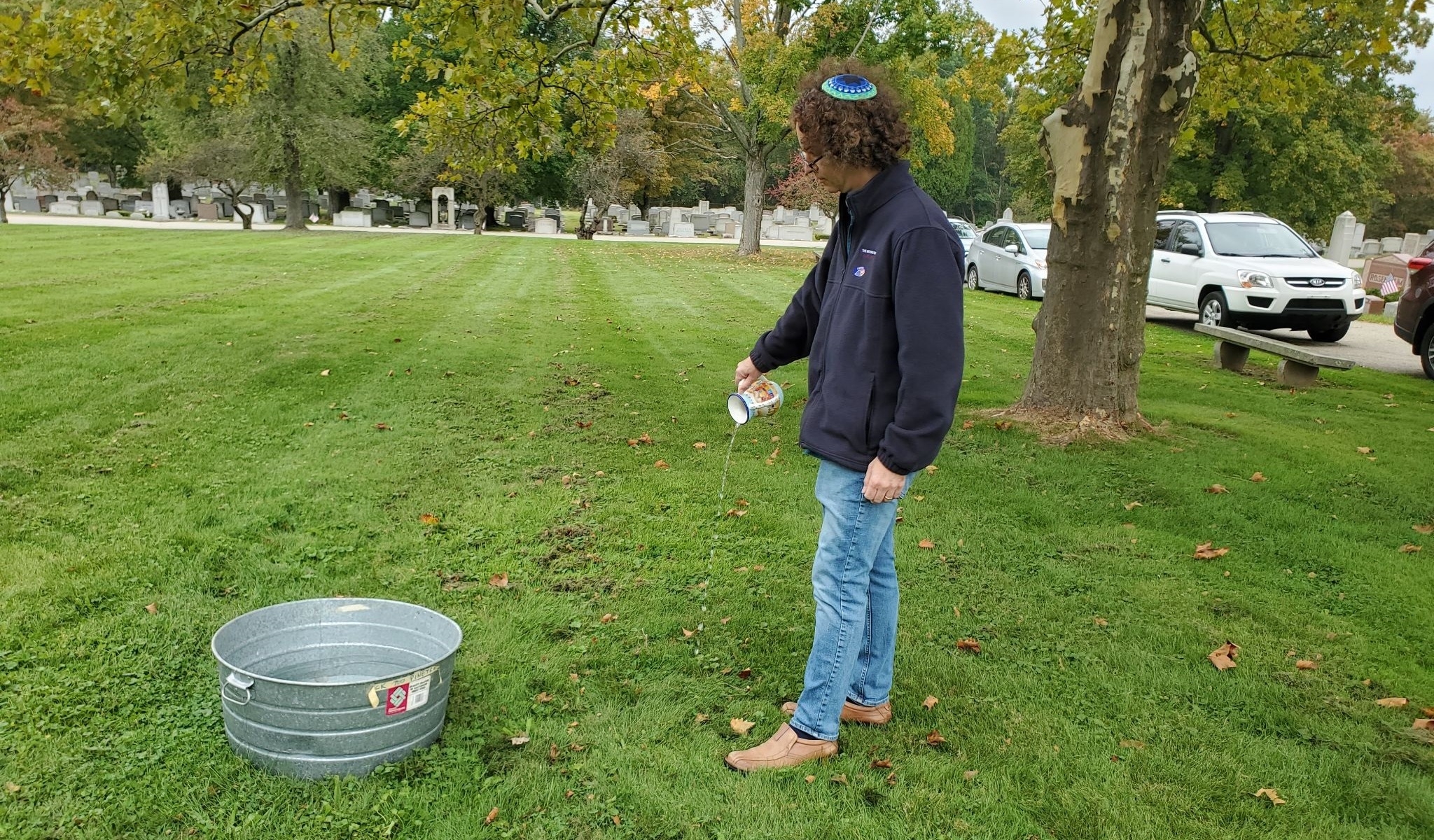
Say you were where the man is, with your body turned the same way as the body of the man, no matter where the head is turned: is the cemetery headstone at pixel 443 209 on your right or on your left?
on your right

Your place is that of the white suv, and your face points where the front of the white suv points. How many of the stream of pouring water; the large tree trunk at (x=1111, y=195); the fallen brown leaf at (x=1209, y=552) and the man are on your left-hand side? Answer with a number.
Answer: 0

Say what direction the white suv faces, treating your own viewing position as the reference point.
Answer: facing the viewer and to the right of the viewer

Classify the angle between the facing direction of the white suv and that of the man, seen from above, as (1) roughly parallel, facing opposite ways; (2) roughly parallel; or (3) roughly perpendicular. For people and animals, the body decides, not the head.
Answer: roughly perpendicular

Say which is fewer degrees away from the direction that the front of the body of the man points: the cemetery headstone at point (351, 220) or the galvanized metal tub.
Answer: the galvanized metal tub

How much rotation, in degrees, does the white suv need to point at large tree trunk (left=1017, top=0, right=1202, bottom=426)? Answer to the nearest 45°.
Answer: approximately 45° to its right

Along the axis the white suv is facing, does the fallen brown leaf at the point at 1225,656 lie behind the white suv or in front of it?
in front

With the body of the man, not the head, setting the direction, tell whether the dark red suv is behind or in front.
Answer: behind

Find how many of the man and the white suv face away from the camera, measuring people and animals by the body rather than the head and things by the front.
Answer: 0

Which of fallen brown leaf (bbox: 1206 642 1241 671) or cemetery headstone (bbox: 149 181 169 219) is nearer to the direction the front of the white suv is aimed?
the fallen brown leaf

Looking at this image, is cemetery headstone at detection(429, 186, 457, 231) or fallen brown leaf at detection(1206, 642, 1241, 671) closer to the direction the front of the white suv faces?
the fallen brown leaf

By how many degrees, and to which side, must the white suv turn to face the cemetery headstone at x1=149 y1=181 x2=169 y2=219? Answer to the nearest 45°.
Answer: approximately 135° to its right

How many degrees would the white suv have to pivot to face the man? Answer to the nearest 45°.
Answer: approximately 45° to its right

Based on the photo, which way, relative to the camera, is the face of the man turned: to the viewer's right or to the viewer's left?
to the viewer's left

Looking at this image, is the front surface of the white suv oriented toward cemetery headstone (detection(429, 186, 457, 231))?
no
